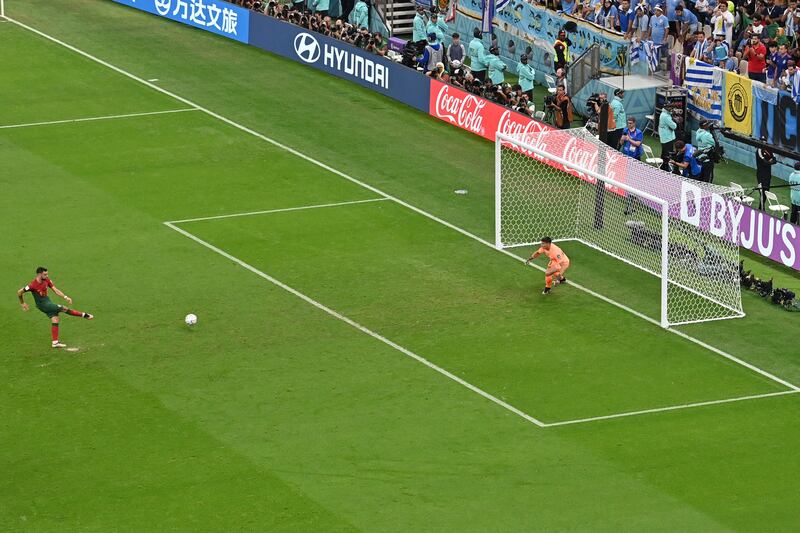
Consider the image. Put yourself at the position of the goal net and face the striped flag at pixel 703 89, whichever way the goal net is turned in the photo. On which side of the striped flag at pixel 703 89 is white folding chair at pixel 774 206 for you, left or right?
right

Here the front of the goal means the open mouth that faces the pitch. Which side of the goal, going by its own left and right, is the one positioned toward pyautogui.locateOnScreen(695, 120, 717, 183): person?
back

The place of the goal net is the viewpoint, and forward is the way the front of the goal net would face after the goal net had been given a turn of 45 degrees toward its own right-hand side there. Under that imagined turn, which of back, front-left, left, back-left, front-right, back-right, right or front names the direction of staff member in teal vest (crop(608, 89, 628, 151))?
right

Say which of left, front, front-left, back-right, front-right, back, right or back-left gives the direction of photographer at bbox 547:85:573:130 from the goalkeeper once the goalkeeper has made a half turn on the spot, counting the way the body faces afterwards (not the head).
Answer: front-left

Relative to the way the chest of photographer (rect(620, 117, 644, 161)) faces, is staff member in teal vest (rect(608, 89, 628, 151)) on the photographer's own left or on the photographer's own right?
on the photographer's own right

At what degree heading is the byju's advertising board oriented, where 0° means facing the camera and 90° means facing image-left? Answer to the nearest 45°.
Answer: approximately 45°

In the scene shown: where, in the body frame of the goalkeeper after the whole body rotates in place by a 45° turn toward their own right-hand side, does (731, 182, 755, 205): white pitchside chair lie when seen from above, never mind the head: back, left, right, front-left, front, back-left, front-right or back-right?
back-right

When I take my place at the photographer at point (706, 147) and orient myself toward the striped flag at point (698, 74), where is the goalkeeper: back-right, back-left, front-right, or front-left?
back-left

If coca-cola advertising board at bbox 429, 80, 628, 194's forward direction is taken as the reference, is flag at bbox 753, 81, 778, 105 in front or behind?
behind

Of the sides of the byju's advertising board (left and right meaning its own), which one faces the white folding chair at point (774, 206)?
back

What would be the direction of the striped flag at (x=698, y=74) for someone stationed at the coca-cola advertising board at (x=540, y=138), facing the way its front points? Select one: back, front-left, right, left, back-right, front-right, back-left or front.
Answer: back
